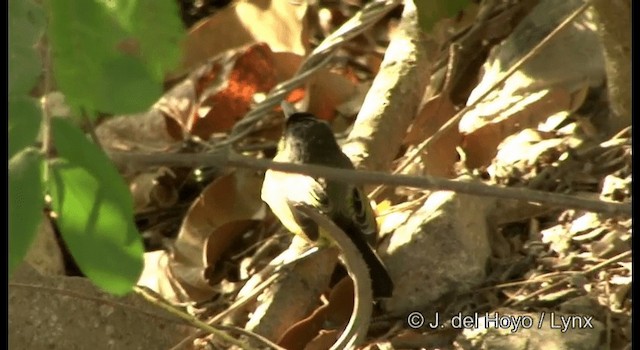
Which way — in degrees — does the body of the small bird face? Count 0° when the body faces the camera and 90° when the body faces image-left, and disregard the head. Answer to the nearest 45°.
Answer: approximately 90°

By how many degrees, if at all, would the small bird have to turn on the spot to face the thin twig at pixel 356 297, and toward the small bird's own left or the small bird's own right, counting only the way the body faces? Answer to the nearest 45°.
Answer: approximately 180°
